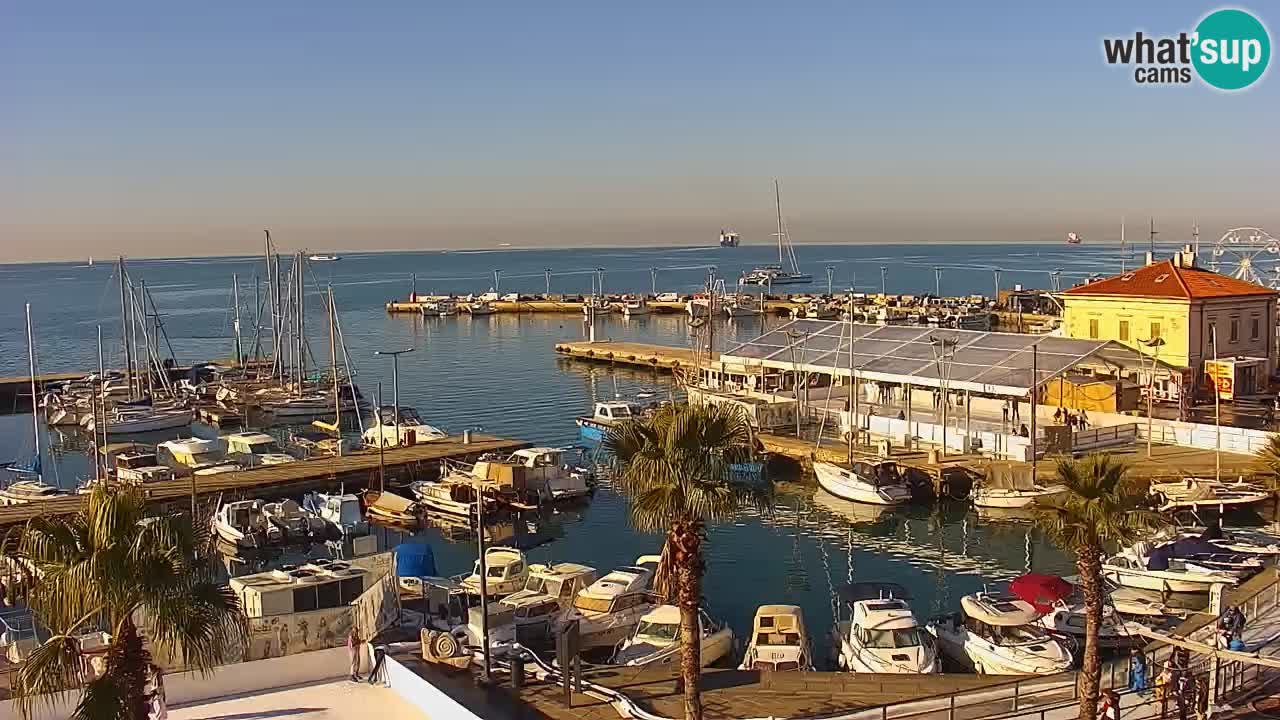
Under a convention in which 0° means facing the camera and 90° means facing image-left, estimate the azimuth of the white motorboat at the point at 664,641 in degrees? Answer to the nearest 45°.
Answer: approximately 45°

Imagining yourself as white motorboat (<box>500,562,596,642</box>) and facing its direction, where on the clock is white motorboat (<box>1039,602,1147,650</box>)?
white motorboat (<box>1039,602,1147,650</box>) is roughly at 8 o'clock from white motorboat (<box>500,562,596,642</box>).

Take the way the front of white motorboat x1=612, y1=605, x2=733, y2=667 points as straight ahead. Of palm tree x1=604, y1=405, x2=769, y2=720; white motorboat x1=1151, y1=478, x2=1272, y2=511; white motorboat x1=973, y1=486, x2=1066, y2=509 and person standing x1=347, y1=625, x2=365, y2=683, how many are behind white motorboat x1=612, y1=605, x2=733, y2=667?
2

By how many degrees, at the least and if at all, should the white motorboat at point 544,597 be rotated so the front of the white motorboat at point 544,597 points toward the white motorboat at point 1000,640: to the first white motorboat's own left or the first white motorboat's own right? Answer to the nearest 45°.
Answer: approximately 90° to the first white motorboat's own left

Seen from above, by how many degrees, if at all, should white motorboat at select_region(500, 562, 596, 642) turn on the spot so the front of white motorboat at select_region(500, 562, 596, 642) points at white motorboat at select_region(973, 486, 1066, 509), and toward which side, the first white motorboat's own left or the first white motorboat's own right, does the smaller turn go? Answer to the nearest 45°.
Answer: approximately 180°

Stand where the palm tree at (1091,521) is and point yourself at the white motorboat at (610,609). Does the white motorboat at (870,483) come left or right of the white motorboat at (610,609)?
right

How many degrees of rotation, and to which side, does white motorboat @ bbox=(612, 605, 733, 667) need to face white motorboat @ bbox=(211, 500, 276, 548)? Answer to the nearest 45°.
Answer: approximately 90° to its right

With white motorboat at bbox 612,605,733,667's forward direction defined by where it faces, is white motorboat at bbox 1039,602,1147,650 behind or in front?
behind
